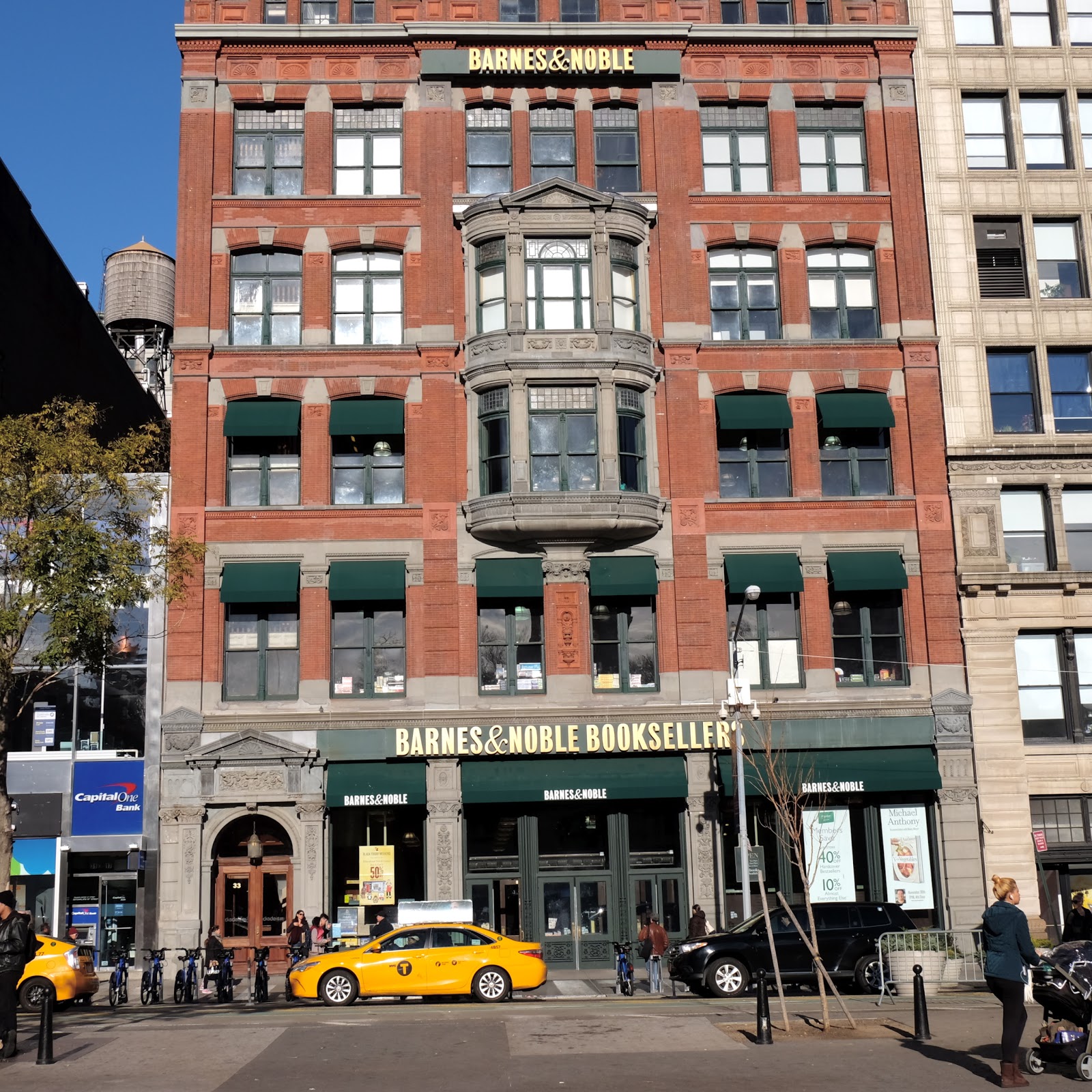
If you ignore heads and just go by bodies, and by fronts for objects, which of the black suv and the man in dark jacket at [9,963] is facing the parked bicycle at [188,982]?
the black suv

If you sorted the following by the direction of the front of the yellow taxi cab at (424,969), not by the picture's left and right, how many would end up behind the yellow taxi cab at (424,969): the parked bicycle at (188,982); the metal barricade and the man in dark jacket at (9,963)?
1

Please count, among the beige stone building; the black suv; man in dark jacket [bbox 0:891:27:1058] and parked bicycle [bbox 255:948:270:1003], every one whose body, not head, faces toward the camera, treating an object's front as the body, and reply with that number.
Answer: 2

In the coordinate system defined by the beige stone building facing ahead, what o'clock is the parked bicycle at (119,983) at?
The parked bicycle is roughly at 2 o'clock from the beige stone building.

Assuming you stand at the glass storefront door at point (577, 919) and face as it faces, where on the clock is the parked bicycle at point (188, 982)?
The parked bicycle is roughly at 2 o'clock from the glass storefront door.

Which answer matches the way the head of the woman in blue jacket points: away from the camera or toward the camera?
away from the camera

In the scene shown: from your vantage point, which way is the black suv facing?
to the viewer's left

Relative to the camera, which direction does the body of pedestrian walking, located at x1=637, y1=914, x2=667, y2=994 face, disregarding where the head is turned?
away from the camera

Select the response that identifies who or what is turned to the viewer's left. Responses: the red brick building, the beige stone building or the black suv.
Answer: the black suv
